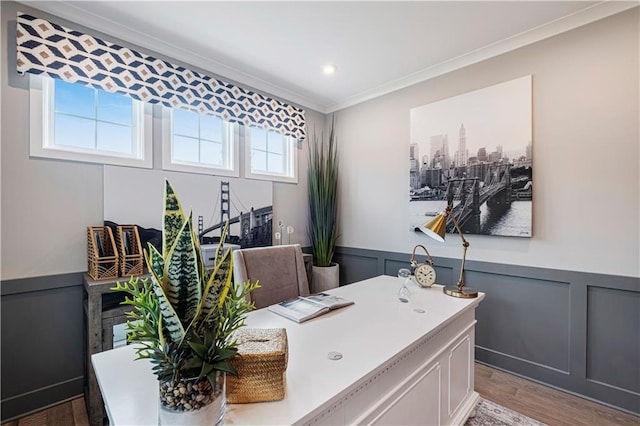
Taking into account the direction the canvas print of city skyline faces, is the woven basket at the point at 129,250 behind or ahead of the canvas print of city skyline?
ahead

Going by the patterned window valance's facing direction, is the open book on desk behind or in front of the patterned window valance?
in front

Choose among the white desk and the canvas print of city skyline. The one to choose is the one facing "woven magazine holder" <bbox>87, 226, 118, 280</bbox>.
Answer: the canvas print of city skyline

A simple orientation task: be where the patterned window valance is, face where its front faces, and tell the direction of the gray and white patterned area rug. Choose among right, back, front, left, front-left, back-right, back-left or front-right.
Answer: front

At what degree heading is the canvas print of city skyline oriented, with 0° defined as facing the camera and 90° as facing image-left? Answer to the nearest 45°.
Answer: approximately 45°
